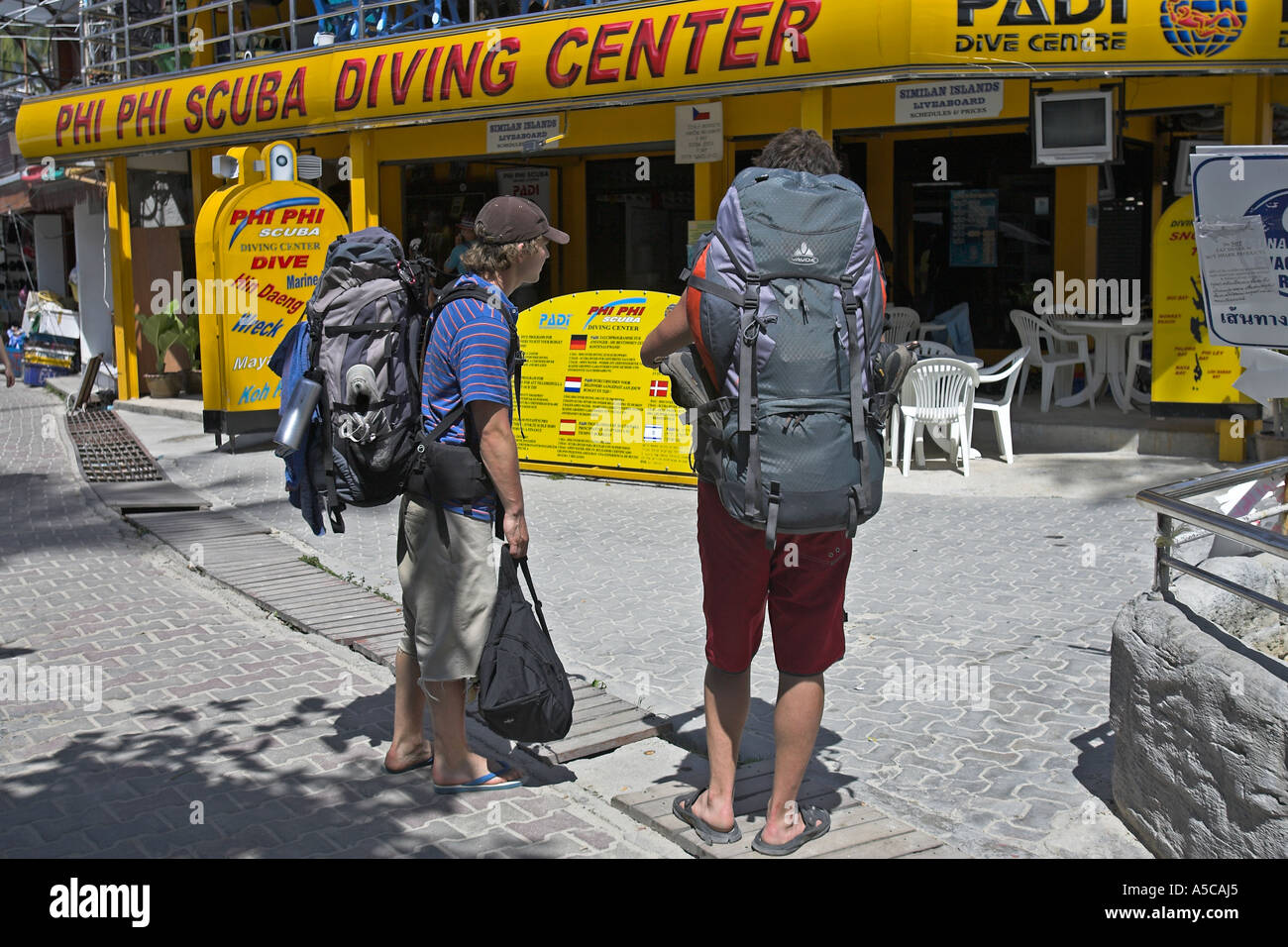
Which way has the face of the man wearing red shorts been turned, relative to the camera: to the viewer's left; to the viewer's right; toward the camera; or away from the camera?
away from the camera

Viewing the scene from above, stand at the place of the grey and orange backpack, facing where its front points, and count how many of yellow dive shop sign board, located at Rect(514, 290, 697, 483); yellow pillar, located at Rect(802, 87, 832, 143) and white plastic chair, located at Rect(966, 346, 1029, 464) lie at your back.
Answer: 3

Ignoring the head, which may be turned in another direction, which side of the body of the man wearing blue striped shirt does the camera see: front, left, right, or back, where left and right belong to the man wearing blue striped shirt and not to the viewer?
right

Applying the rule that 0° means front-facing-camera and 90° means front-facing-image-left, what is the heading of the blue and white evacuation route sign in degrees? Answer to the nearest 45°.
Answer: approximately 0°

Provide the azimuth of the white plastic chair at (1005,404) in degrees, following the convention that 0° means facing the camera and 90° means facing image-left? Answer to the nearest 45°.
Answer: approximately 90°

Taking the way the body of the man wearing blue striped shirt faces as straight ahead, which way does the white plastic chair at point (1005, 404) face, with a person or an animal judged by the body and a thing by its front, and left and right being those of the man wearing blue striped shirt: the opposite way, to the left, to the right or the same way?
the opposite way

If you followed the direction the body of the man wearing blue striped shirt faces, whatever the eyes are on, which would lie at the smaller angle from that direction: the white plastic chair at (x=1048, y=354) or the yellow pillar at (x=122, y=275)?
the white plastic chair

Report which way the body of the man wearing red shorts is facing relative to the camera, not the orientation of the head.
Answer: away from the camera

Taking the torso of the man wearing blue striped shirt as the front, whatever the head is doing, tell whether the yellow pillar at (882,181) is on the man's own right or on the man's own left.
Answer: on the man's own left
